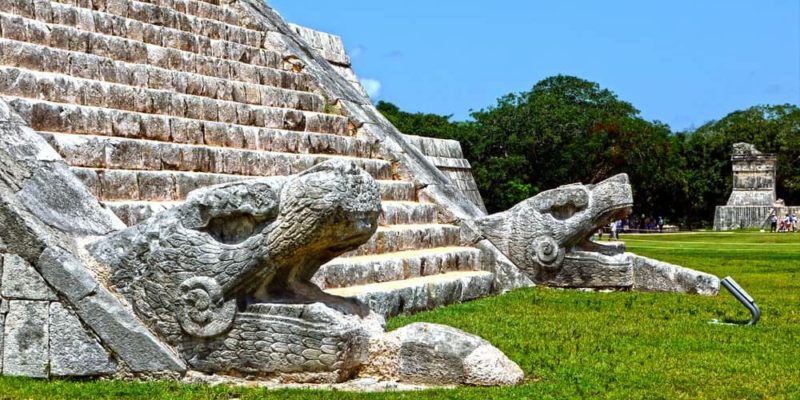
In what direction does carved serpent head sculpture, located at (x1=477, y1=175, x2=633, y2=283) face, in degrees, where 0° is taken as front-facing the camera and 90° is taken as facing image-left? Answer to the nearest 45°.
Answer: approximately 270°

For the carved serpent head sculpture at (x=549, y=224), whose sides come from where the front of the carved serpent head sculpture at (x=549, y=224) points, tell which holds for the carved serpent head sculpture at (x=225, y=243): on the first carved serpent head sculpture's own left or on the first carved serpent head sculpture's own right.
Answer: on the first carved serpent head sculpture's own right

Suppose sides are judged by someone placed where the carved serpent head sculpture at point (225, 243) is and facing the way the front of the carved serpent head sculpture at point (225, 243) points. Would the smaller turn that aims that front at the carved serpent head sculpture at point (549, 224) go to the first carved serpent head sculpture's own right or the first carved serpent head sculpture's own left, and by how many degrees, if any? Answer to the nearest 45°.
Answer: approximately 45° to the first carved serpent head sculpture's own left

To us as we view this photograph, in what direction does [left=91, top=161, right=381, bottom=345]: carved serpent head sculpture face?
facing to the right of the viewer

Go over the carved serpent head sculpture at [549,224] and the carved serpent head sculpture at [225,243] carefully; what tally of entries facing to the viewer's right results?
2

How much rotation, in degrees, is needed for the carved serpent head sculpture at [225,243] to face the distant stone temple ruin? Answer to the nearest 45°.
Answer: approximately 45° to its left

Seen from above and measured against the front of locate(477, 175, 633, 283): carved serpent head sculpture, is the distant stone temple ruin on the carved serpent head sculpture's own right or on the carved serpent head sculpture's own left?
on the carved serpent head sculpture's own left
